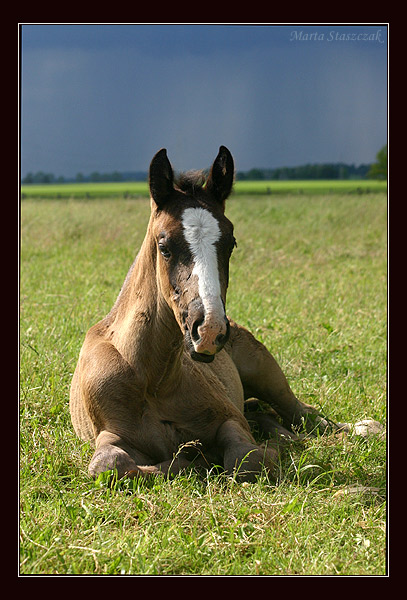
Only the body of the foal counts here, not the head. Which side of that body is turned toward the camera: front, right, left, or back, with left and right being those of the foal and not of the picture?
front
